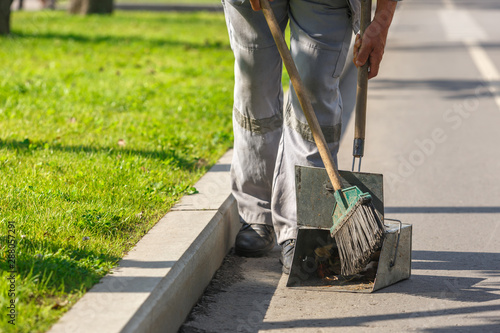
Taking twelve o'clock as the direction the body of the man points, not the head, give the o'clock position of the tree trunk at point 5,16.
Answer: The tree trunk is roughly at 5 o'clock from the man.

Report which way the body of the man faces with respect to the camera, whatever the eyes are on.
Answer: toward the camera

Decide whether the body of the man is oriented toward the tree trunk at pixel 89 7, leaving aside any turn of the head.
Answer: no

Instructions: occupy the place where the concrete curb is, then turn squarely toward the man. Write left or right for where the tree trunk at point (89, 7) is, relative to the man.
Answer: left
